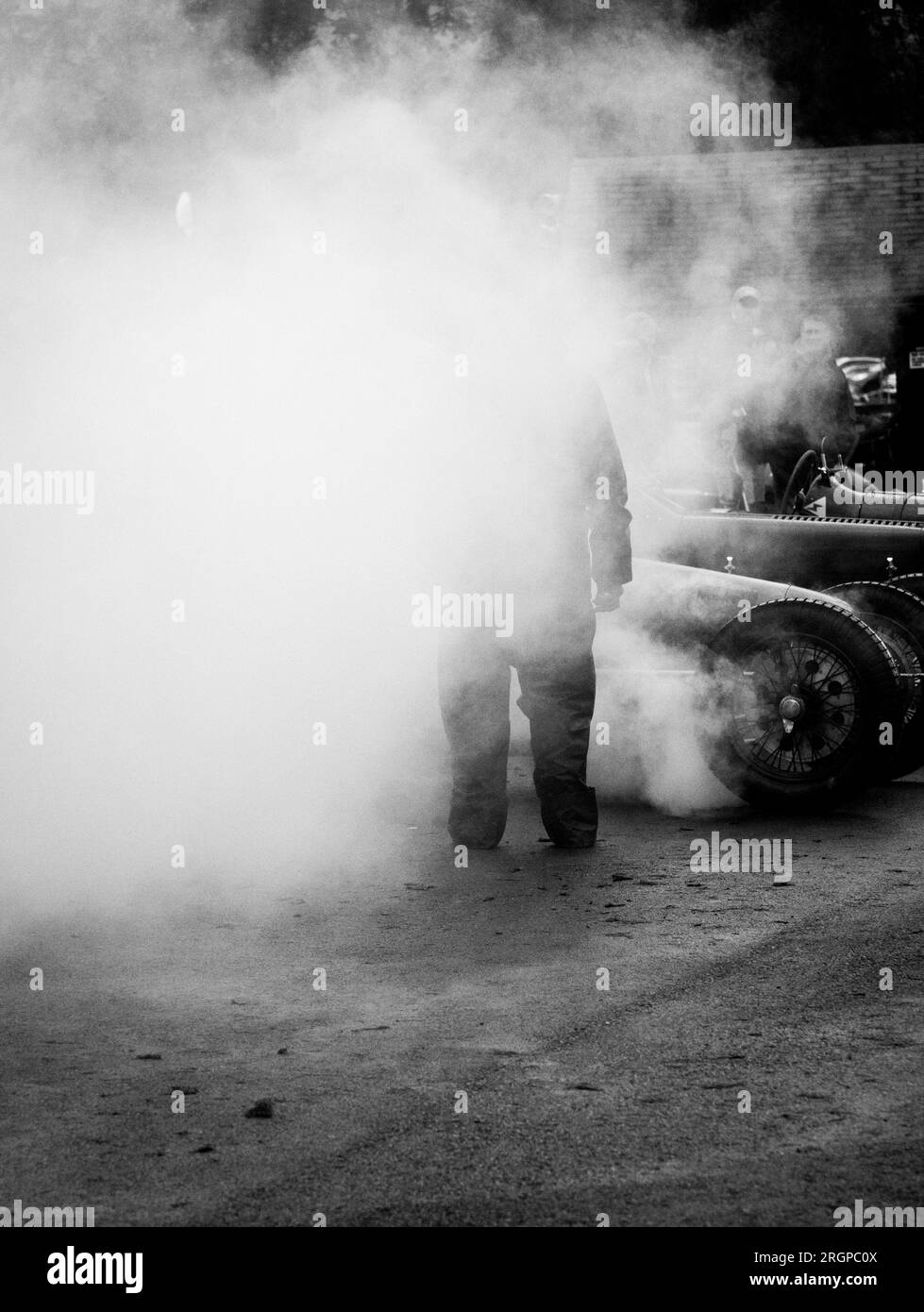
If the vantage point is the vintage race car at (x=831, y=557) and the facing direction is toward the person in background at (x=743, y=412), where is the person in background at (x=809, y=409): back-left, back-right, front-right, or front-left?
front-right

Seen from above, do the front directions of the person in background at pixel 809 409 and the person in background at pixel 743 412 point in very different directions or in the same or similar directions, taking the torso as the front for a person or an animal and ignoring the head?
same or similar directions

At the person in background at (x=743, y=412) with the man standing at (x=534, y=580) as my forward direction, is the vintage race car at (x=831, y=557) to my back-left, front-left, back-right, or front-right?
front-left

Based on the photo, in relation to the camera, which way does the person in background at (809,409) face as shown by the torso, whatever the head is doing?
toward the camera

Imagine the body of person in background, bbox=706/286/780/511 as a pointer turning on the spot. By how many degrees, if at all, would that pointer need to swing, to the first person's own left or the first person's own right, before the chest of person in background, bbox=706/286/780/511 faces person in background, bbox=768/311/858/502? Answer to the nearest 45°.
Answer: approximately 135° to the first person's own left

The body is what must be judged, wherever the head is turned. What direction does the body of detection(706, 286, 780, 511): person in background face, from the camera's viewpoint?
toward the camera

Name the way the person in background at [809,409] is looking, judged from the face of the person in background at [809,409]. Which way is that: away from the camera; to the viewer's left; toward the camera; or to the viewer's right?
toward the camera

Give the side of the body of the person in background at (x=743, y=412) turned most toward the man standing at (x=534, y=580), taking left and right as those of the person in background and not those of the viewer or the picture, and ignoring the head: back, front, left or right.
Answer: front

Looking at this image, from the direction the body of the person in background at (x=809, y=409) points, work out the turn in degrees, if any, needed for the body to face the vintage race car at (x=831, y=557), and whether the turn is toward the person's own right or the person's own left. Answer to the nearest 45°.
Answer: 0° — they already face it
